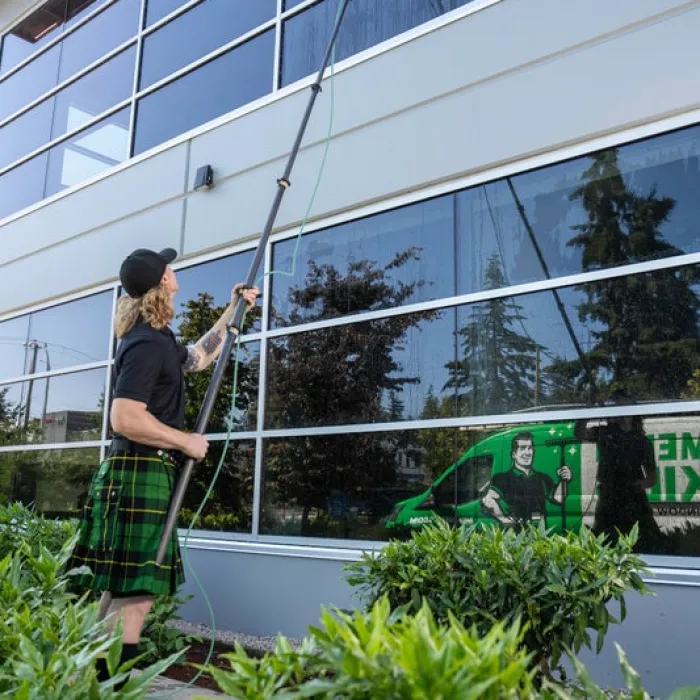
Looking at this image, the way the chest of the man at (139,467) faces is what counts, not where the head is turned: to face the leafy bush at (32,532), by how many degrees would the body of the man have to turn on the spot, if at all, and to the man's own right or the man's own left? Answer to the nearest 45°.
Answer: approximately 90° to the man's own left

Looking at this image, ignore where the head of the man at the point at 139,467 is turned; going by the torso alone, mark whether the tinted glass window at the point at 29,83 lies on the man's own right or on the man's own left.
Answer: on the man's own left

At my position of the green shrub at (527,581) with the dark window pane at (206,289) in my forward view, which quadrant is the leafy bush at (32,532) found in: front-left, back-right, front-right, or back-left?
front-left

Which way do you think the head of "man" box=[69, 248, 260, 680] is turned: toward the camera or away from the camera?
away from the camera

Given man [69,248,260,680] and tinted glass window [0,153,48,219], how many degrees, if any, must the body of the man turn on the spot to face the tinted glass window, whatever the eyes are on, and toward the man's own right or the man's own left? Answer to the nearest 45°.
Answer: approximately 90° to the man's own left

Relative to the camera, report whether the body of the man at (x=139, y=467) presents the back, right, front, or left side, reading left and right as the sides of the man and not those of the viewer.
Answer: right

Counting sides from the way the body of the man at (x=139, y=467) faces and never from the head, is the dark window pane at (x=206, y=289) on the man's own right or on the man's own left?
on the man's own left
